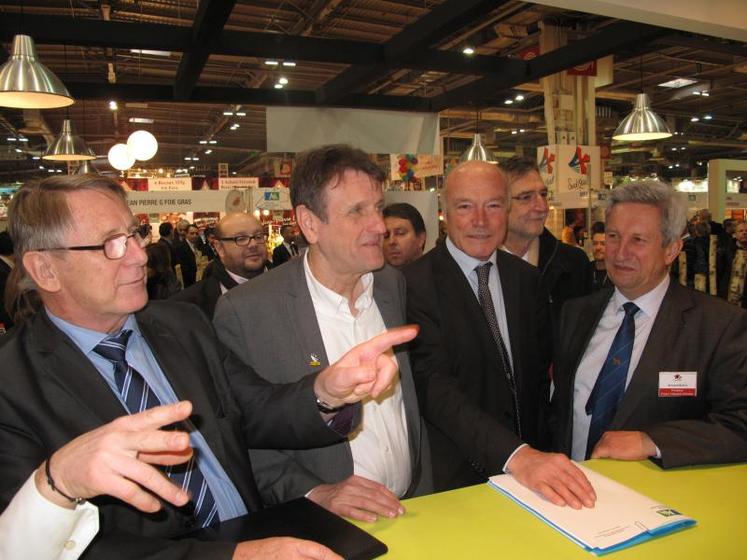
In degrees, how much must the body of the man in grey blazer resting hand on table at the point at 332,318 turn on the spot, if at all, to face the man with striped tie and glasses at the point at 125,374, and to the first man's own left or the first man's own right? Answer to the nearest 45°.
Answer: approximately 90° to the first man's own right

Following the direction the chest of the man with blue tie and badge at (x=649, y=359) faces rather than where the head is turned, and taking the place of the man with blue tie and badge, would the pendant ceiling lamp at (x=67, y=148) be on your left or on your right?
on your right

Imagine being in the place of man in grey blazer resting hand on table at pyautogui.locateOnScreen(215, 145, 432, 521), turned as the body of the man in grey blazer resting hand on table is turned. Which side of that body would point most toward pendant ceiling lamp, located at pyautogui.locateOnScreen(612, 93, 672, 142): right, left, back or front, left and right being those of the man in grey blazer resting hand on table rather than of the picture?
left

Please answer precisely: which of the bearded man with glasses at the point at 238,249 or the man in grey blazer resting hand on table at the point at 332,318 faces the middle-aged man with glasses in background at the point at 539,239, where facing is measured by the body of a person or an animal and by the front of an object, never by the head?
the bearded man with glasses

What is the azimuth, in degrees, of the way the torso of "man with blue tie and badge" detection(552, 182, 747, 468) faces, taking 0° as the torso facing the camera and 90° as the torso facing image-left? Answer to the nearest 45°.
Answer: approximately 45°

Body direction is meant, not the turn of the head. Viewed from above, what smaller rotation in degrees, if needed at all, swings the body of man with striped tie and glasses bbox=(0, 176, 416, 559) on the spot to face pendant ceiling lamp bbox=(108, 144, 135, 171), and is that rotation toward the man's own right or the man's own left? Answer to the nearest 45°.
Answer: approximately 135° to the man's own left

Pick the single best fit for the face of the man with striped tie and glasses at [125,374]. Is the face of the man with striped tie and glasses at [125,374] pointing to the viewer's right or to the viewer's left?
to the viewer's right

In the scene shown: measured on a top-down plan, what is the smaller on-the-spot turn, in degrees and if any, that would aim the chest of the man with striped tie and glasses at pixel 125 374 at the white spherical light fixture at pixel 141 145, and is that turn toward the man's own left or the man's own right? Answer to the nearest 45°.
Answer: approximately 135° to the man's own left

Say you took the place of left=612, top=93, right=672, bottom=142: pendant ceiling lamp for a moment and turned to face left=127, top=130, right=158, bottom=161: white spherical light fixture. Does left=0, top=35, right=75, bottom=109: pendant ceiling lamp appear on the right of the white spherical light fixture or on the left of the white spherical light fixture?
left

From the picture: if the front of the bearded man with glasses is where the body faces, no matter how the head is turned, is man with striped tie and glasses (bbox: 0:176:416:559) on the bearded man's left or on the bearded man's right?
on the bearded man's right

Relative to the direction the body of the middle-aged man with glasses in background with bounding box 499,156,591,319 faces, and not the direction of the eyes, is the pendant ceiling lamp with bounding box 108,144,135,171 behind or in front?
behind
